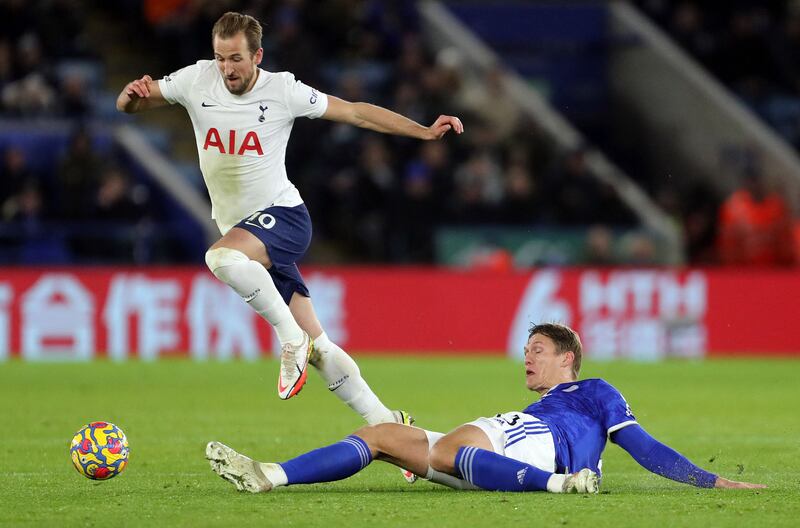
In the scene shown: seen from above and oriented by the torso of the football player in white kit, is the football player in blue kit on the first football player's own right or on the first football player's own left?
on the first football player's own left

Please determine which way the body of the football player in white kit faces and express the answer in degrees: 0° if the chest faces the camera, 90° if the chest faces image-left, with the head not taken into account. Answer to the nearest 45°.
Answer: approximately 45°
